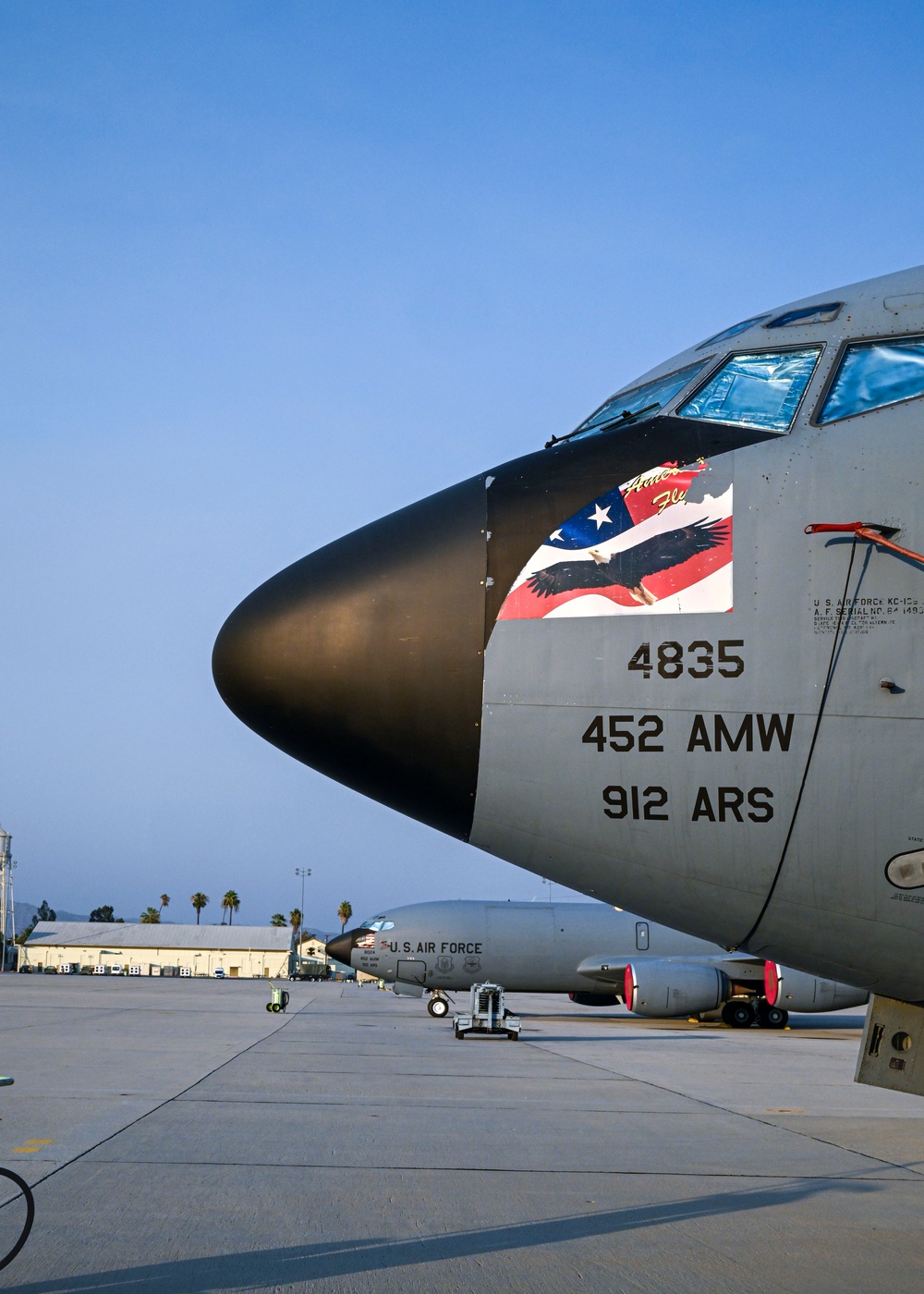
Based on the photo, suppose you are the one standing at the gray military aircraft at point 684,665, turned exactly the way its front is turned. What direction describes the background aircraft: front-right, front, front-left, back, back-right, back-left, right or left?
right

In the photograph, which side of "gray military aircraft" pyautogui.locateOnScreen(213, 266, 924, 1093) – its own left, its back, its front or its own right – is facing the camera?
left

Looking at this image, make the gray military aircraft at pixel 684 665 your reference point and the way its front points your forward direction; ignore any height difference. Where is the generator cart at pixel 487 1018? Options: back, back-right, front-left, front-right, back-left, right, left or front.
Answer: right

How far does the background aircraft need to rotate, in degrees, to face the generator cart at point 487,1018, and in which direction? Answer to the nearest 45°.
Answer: approximately 90° to its left

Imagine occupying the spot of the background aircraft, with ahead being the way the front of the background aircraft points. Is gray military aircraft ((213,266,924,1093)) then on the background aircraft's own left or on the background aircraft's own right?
on the background aircraft's own left

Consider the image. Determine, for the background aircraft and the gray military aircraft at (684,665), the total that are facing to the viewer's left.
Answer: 2

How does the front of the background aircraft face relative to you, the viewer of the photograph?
facing to the left of the viewer
